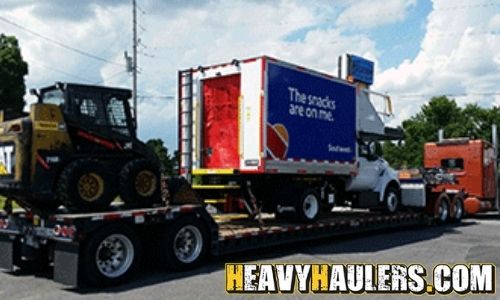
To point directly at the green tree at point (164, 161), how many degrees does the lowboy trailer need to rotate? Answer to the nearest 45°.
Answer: approximately 45° to its left

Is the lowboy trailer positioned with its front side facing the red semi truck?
yes

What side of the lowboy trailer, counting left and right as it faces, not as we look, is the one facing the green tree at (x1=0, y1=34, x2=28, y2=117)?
left

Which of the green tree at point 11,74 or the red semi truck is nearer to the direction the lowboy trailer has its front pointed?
the red semi truck

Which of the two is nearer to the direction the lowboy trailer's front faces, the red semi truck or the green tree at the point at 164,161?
the red semi truck

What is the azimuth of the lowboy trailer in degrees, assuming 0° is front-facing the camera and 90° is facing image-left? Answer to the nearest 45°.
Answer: approximately 225°
